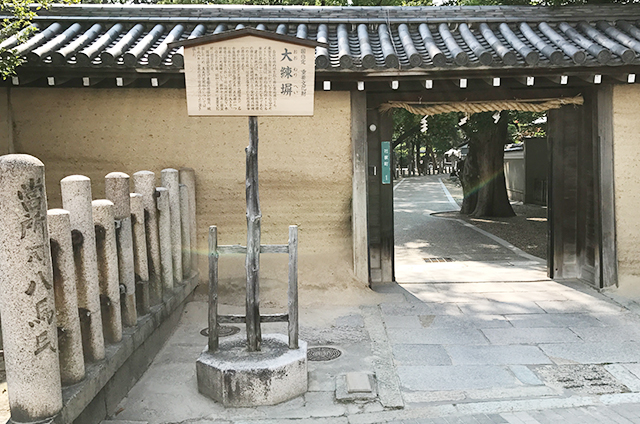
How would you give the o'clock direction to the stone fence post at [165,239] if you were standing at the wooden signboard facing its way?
The stone fence post is roughly at 5 o'clock from the wooden signboard.

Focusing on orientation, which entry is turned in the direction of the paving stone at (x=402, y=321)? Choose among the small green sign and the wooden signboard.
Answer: the small green sign

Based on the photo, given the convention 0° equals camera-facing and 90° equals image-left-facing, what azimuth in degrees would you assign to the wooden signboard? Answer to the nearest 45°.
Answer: approximately 0°

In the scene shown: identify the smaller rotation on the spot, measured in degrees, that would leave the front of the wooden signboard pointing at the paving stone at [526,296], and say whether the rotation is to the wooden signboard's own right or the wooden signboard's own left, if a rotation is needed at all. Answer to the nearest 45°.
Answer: approximately 135° to the wooden signboard's own left

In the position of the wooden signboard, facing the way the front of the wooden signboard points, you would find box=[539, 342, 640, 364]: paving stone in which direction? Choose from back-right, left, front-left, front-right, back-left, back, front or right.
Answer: left

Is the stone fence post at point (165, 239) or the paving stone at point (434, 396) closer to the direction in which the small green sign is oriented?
the paving stone

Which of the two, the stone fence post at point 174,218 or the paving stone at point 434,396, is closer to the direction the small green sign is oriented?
the paving stone

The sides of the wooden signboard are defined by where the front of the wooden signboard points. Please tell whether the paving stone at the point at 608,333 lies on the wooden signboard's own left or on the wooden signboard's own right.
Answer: on the wooden signboard's own left

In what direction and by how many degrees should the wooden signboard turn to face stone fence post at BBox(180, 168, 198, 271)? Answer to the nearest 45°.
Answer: approximately 180°

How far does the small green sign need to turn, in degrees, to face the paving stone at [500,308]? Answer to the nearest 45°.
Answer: approximately 45° to its left

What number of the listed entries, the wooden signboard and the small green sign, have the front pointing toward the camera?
2
